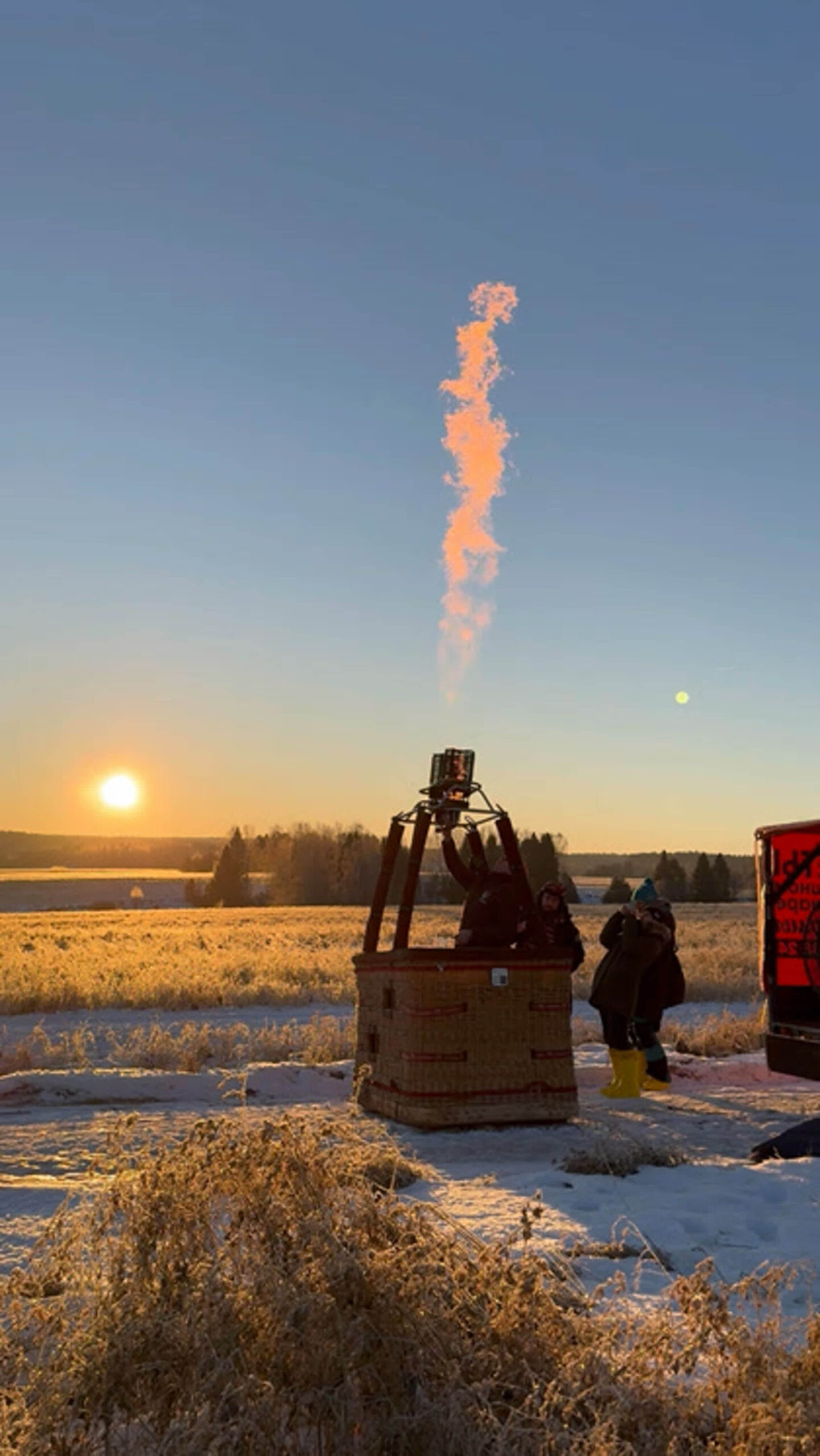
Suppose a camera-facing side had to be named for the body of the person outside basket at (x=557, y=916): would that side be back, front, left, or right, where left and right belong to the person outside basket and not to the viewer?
front

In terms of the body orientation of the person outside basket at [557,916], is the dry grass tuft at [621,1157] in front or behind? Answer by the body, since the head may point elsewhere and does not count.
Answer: in front
